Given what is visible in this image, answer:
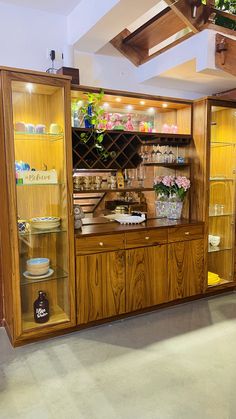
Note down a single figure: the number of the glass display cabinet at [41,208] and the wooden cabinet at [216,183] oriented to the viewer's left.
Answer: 0

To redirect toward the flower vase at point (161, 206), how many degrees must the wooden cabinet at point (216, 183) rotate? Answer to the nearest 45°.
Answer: approximately 90° to its right

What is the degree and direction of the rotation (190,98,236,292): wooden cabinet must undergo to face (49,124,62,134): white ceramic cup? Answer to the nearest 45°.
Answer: approximately 90° to its right

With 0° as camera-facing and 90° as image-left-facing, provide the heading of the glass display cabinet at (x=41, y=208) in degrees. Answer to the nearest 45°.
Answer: approximately 315°
